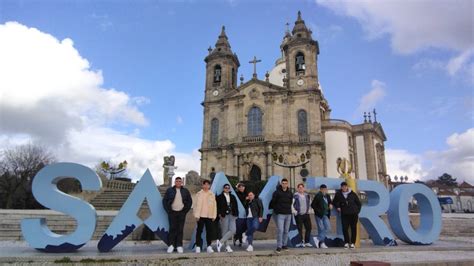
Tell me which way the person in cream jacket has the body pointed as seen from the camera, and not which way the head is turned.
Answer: toward the camera

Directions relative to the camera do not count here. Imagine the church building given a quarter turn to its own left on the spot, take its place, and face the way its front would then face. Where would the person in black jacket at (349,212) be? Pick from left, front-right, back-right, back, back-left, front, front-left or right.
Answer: front-right

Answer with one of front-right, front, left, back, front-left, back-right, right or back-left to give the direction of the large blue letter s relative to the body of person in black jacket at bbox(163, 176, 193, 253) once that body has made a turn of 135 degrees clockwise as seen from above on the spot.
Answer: front-left

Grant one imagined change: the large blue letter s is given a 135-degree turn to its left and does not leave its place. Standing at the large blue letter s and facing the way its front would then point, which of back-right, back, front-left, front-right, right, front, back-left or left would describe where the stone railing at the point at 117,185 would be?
front-left

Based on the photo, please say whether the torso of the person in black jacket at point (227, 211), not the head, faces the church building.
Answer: no

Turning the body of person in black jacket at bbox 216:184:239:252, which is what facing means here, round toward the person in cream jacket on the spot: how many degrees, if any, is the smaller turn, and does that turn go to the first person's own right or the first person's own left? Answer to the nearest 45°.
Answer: approximately 45° to the first person's own right

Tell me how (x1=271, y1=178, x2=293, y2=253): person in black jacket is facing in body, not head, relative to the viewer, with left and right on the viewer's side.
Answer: facing the viewer

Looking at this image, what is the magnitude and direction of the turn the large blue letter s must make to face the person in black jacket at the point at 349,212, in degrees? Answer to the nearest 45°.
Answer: approximately 90° to its left

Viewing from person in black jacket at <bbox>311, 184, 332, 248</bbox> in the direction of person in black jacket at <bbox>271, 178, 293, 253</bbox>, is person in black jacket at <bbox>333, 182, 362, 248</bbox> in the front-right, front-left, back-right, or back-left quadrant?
back-left

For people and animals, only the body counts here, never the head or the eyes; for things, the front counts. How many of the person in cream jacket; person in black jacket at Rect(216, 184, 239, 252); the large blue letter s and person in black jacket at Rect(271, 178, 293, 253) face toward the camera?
4

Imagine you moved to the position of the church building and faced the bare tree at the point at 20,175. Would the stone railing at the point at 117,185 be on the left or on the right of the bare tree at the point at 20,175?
left

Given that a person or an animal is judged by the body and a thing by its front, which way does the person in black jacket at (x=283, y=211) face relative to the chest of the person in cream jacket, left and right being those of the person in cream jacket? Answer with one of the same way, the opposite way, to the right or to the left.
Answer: the same way
